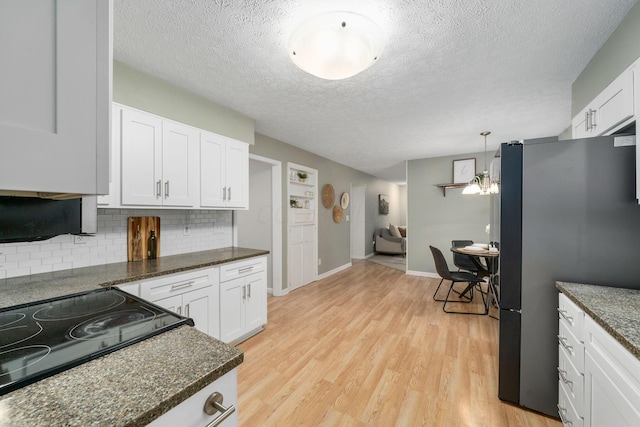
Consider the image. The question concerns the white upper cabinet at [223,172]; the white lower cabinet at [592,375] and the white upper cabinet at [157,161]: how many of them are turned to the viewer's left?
1

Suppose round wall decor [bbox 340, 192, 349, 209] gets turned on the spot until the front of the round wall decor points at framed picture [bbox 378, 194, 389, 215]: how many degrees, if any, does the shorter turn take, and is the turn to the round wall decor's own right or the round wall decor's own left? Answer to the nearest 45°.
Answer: approximately 90° to the round wall decor's own left

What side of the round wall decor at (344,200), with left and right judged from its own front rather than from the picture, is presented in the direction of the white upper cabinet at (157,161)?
right

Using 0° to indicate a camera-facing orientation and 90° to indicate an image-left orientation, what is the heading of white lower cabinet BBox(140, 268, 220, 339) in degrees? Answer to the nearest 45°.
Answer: approximately 315°

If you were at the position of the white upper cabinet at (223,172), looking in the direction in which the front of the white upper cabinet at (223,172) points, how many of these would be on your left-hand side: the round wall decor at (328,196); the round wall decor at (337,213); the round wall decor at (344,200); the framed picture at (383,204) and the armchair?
5

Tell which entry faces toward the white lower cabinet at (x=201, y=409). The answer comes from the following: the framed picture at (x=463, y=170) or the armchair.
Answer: the framed picture

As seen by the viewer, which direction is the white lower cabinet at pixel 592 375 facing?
to the viewer's left

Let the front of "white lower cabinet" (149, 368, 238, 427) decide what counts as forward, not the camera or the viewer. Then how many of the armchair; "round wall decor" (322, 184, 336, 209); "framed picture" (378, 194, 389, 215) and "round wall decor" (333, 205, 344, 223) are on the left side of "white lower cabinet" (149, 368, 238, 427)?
4

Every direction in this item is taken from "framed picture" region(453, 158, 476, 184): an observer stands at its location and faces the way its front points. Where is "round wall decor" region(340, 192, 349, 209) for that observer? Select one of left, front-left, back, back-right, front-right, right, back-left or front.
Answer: right

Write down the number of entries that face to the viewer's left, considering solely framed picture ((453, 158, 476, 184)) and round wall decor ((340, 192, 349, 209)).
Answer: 0

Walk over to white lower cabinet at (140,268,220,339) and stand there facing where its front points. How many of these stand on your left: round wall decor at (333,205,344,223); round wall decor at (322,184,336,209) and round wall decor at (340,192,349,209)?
3

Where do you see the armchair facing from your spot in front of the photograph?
facing to the right of the viewer

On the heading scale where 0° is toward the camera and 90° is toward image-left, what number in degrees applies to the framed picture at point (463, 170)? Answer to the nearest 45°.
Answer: approximately 0°

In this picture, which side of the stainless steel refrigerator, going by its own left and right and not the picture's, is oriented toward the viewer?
left
